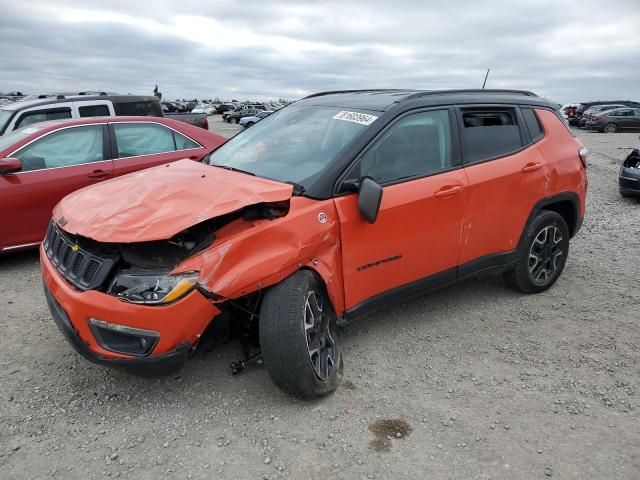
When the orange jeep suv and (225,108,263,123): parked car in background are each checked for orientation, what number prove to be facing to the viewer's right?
0

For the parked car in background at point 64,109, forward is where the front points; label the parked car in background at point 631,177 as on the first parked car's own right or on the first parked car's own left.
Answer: on the first parked car's own left

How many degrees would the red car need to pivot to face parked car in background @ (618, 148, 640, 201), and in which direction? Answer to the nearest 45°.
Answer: approximately 135° to its left

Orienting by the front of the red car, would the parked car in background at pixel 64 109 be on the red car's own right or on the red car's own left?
on the red car's own right

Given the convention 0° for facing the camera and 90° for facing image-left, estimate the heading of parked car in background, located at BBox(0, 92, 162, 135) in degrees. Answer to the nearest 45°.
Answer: approximately 45°

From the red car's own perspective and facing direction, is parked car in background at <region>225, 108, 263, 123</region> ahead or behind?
behind

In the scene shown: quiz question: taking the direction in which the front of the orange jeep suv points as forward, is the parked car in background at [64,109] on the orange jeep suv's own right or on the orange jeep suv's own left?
on the orange jeep suv's own right

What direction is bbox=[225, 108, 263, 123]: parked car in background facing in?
to the viewer's left

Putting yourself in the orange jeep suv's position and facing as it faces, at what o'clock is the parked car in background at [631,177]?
The parked car in background is roughly at 6 o'clock from the orange jeep suv.

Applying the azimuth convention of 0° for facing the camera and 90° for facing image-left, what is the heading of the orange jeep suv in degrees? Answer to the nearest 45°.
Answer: approximately 45°

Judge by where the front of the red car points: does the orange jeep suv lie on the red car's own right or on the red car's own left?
on the red car's own left

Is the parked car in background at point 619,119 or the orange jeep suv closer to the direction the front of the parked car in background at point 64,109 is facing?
the orange jeep suv
